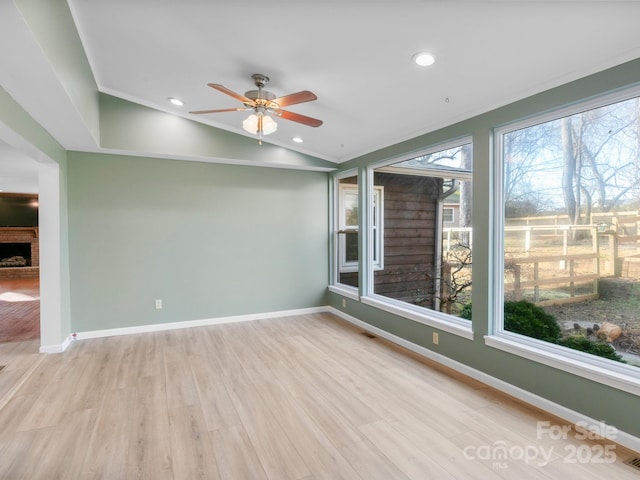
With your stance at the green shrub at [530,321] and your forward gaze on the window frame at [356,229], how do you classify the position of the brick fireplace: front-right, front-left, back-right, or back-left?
front-left

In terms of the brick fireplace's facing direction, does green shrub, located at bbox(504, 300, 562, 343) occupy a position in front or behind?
in front

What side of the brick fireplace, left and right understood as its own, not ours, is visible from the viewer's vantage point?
front

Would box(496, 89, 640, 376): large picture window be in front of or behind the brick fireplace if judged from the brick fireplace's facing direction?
in front

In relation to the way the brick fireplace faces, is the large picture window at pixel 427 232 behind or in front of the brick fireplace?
in front
